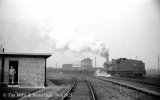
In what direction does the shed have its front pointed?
toward the camera

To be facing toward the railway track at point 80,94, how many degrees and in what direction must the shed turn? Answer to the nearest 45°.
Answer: approximately 45° to its left
